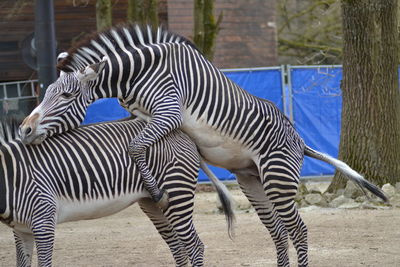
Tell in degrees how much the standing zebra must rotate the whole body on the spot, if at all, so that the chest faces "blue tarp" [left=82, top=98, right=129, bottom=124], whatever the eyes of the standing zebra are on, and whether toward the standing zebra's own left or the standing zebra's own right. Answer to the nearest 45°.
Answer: approximately 90° to the standing zebra's own right

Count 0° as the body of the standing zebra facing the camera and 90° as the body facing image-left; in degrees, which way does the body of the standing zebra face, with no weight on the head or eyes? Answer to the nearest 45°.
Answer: approximately 90°

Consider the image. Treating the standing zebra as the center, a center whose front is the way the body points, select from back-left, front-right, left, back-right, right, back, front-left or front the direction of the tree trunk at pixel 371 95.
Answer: back-right

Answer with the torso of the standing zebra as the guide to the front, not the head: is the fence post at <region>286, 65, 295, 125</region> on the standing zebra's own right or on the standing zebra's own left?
on the standing zebra's own right

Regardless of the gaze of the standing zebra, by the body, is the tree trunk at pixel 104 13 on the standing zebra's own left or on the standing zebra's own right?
on the standing zebra's own right

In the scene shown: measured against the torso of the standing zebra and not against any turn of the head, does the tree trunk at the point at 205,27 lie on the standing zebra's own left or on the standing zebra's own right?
on the standing zebra's own right
